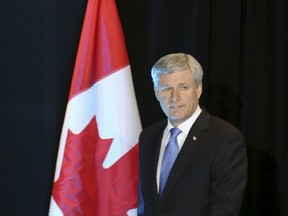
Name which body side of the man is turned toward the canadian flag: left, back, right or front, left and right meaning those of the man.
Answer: right

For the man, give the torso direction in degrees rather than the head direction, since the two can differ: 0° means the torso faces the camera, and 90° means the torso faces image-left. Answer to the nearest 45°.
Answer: approximately 45°
